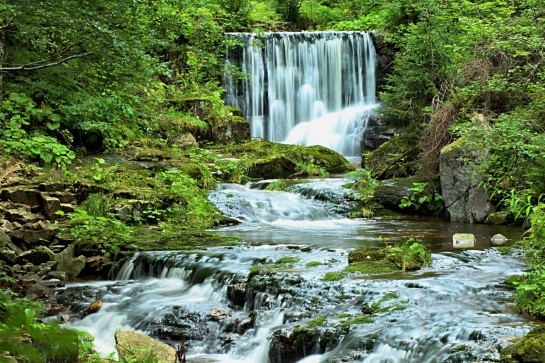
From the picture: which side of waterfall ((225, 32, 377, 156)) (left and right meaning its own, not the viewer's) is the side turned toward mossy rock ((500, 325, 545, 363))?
front

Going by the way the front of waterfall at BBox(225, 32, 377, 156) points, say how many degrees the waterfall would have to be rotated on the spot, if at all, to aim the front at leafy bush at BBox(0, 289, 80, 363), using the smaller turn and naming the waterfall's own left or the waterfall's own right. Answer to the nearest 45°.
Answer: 0° — it already faces it

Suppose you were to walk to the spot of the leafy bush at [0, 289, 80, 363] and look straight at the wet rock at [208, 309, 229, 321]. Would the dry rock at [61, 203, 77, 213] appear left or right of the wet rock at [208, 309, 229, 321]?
left

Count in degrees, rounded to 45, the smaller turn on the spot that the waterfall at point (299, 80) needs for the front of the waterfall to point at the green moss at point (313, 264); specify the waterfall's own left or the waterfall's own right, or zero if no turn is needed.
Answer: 0° — it already faces it

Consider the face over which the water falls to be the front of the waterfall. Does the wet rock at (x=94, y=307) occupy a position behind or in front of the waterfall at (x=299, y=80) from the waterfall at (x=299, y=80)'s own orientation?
in front

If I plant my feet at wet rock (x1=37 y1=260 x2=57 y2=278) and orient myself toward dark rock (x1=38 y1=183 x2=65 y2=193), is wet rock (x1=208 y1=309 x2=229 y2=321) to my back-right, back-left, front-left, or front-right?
back-right

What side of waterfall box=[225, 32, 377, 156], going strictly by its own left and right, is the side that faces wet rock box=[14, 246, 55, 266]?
front

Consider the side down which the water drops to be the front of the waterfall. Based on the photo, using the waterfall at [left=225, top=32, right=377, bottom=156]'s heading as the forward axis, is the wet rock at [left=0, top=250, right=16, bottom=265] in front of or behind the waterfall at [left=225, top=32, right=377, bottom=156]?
in front

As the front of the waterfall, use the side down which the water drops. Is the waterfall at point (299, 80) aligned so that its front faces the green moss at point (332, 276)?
yes

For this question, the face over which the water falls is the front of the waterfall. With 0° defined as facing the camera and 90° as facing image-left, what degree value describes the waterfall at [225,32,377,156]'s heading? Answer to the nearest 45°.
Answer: approximately 0°
